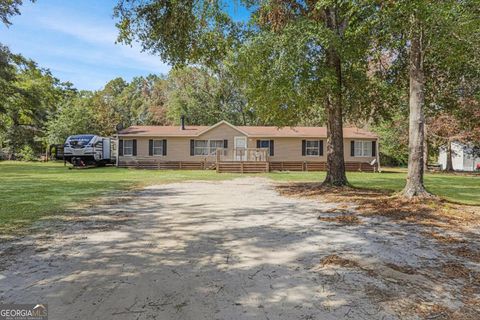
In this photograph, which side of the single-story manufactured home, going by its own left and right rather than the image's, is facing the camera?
front

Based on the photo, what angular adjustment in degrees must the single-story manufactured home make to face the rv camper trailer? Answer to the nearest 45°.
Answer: approximately 90° to its right

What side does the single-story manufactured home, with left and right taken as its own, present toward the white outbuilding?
left
